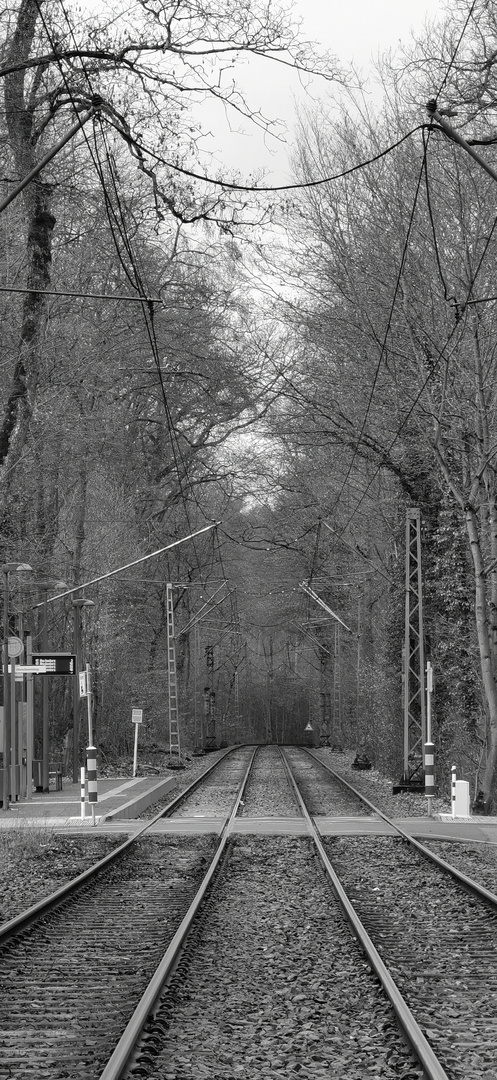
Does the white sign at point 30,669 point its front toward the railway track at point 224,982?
yes

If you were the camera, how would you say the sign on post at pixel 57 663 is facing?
facing the viewer

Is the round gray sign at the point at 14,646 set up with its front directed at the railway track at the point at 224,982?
yes

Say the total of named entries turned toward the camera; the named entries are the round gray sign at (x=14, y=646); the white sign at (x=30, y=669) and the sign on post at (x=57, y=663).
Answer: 3

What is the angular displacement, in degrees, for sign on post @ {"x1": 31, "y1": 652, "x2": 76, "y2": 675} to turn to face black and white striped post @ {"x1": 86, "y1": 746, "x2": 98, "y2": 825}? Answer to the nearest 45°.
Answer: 0° — it already faces it

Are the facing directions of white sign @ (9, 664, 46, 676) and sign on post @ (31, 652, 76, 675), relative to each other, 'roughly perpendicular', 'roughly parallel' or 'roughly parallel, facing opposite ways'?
roughly parallel

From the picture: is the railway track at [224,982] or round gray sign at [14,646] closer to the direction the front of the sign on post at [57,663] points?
the railway track

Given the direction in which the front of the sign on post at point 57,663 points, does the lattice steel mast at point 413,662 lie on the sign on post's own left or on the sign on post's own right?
on the sign on post's own left

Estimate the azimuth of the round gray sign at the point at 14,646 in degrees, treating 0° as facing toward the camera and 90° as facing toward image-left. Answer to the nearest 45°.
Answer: approximately 0°
